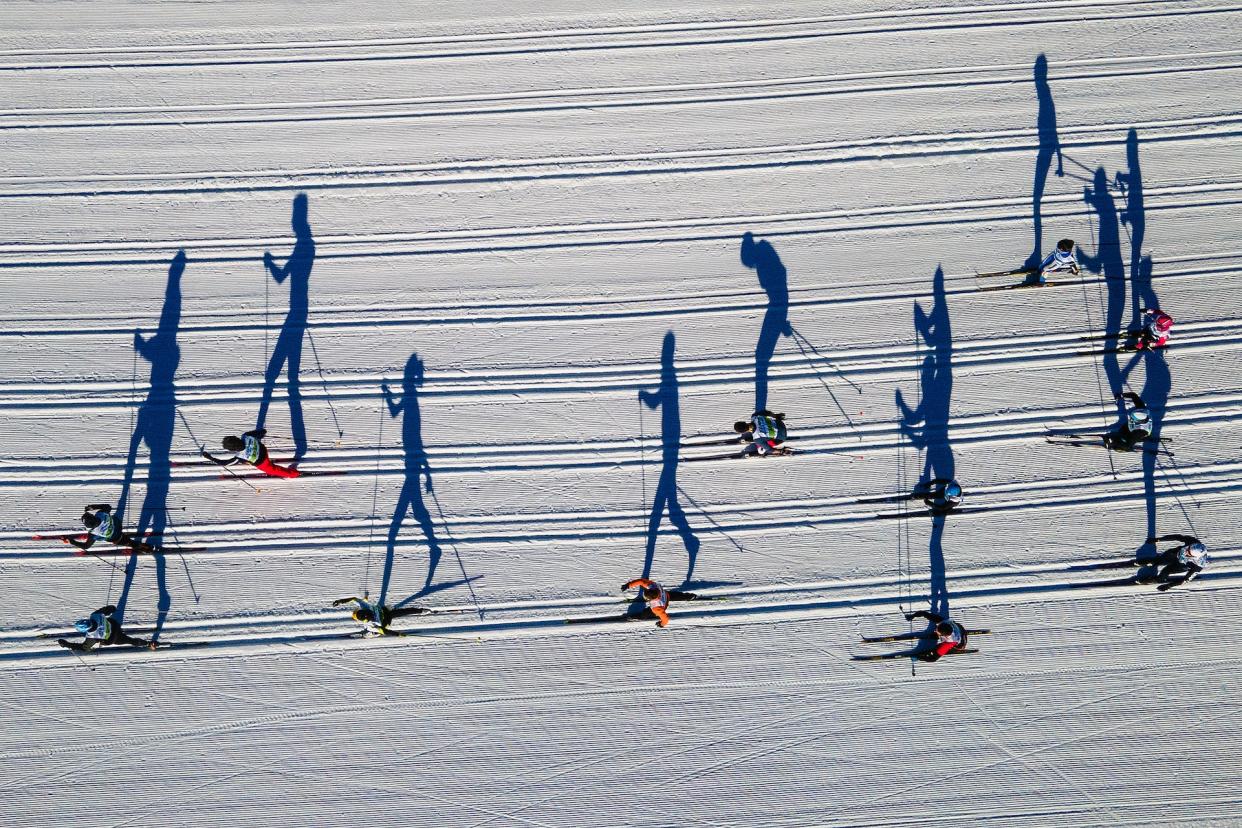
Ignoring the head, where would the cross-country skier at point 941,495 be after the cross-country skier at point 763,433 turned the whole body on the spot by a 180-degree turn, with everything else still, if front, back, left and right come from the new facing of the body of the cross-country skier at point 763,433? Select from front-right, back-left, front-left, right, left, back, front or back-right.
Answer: front

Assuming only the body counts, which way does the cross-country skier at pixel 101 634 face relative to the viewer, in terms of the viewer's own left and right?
facing to the left of the viewer

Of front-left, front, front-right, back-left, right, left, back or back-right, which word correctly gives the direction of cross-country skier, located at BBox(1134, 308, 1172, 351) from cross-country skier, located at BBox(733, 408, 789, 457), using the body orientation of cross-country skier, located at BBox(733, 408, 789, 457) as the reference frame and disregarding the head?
back

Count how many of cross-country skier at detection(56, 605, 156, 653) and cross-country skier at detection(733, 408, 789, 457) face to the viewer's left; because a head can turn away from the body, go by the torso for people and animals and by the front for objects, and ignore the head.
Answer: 2

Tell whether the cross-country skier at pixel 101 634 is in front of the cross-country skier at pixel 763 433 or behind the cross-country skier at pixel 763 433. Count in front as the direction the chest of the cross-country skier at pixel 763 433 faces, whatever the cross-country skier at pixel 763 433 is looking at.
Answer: in front

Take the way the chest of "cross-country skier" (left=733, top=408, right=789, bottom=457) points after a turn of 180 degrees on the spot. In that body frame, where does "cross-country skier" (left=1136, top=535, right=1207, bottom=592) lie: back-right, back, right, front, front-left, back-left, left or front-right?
front

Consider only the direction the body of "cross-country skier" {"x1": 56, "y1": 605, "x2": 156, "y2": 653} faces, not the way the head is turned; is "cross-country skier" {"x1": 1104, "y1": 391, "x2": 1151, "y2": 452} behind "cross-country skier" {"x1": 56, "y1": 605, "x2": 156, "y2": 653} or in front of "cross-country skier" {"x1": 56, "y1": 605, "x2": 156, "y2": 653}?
behind

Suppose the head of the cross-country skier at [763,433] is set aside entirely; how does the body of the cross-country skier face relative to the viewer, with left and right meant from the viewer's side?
facing to the left of the viewer

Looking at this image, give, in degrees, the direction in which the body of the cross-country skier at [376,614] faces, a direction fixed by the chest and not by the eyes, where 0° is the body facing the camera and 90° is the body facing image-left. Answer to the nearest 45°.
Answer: approximately 90°

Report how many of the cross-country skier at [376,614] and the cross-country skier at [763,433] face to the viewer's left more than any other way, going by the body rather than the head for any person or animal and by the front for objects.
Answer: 2
